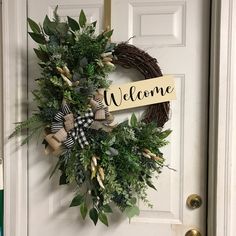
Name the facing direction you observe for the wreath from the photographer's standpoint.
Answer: facing the viewer
